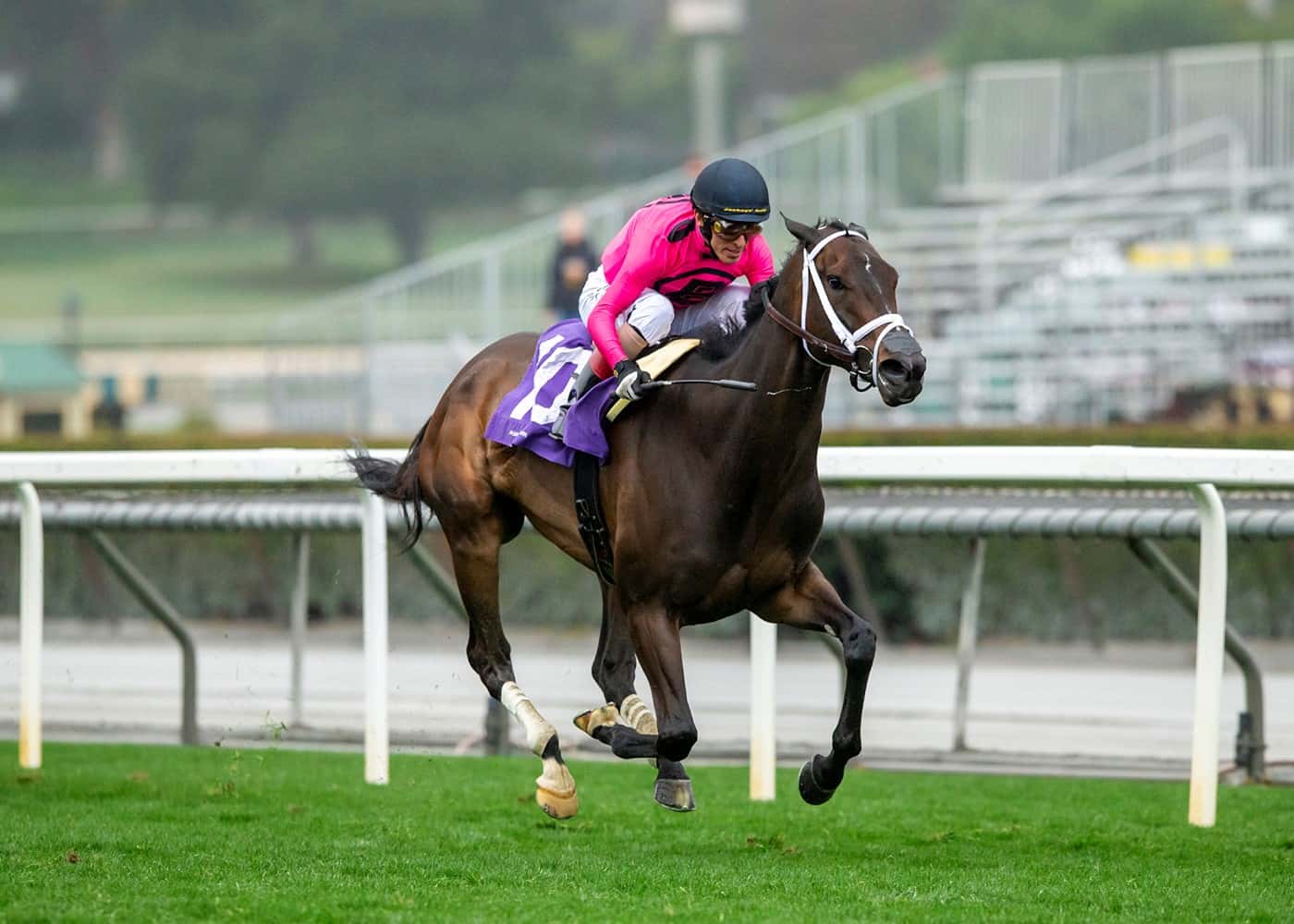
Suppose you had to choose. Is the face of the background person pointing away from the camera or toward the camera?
toward the camera

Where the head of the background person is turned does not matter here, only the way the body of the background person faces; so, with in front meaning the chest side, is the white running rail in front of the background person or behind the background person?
in front

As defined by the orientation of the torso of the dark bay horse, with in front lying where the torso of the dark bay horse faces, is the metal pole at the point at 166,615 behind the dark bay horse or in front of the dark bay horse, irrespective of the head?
behind

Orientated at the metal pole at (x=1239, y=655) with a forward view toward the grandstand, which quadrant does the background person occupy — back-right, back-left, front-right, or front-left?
front-left

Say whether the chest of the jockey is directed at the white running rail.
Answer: no

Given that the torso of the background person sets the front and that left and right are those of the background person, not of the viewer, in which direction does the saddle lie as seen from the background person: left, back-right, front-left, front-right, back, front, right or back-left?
front

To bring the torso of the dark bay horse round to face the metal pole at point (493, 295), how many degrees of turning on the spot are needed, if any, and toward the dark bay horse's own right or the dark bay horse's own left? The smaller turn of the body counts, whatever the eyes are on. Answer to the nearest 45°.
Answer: approximately 135° to the dark bay horse's own left

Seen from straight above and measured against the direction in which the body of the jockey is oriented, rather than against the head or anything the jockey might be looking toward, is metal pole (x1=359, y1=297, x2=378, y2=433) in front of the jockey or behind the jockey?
behind

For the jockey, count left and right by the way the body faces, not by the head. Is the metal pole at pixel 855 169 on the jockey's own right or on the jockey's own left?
on the jockey's own left

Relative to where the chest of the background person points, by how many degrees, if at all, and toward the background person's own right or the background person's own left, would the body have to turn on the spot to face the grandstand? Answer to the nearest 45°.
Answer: approximately 135° to the background person's own left

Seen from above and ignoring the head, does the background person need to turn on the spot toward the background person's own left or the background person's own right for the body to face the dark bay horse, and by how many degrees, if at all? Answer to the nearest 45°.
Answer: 0° — they already face it

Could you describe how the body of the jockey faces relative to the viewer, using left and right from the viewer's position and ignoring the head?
facing the viewer and to the right of the viewer

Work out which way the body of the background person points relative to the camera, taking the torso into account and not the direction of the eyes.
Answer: toward the camera

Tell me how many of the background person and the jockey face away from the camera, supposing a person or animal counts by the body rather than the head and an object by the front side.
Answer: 0
